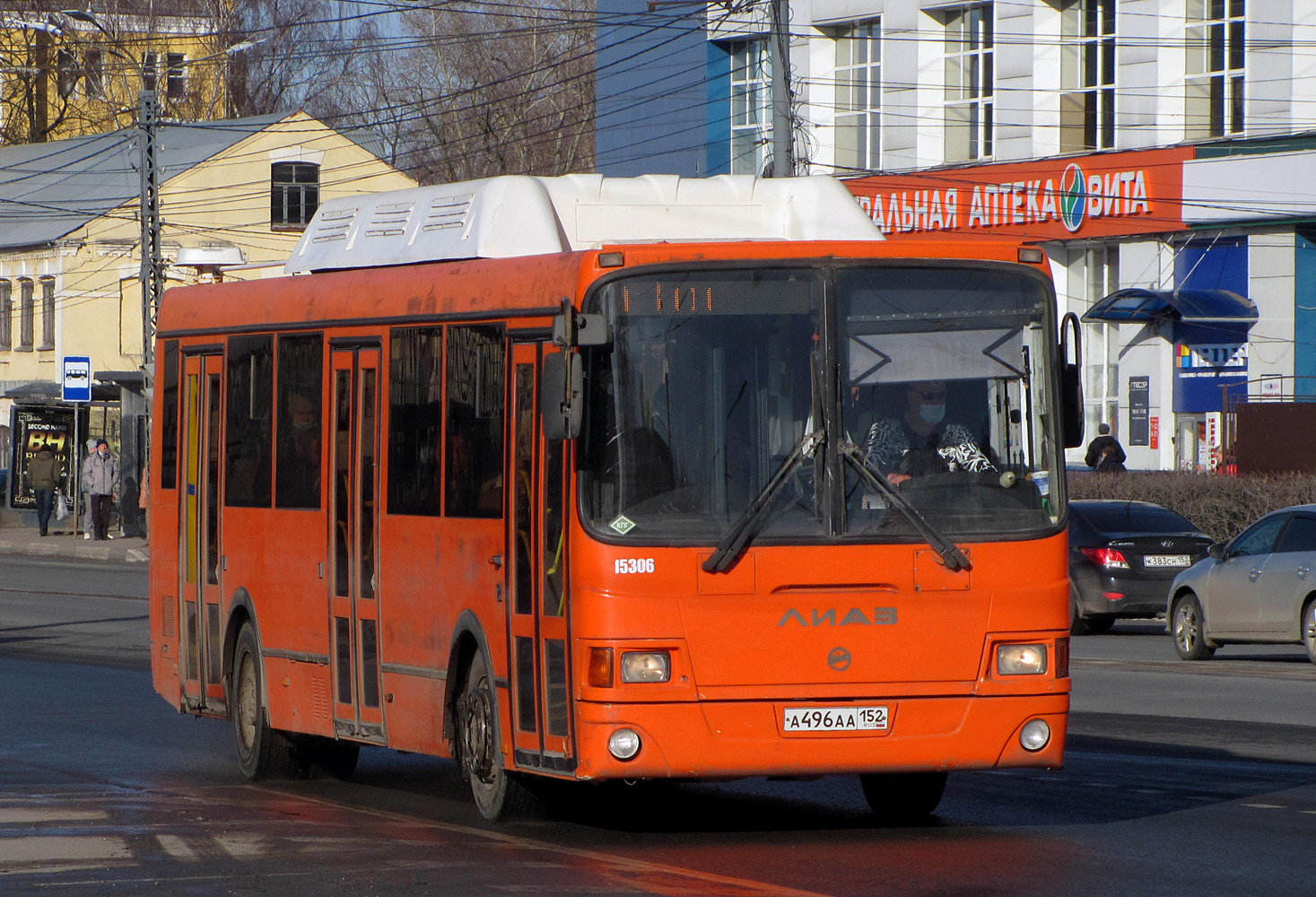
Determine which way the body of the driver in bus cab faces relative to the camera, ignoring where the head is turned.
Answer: toward the camera

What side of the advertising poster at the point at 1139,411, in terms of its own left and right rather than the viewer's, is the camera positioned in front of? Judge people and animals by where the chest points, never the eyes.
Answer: front

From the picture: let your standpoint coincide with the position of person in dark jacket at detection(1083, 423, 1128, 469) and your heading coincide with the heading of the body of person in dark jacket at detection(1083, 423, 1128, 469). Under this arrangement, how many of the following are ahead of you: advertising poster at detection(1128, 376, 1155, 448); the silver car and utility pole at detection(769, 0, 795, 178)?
1

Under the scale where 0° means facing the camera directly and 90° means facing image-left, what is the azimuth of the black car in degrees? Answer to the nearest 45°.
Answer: approximately 135°

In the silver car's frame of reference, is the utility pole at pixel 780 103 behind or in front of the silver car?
in front

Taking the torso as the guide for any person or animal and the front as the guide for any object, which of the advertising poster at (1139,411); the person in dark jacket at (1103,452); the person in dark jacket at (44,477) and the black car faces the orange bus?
the advertising poster

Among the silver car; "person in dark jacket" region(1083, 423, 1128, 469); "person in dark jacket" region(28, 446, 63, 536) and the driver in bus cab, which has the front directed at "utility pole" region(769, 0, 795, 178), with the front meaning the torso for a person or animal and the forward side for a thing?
the silver car

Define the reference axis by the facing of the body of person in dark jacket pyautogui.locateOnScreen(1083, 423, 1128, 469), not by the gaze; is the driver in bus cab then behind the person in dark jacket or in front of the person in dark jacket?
behind

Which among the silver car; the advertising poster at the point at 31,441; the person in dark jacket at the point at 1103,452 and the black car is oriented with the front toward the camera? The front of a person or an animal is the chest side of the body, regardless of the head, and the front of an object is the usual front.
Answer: the advertising poster

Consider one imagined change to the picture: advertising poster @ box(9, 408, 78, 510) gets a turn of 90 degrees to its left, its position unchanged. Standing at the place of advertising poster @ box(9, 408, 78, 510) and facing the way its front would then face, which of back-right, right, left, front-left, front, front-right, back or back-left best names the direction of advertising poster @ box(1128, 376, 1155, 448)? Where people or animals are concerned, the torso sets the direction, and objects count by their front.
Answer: front-right

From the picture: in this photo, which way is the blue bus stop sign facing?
toward the camera

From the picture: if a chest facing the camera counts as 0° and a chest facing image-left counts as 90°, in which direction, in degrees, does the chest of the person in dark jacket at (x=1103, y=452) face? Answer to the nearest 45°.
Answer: approximately 180°

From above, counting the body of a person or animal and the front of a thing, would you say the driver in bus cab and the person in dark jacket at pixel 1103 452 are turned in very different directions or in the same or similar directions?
very different directions

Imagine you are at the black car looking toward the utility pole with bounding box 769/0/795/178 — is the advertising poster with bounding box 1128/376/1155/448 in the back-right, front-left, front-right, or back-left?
front-right

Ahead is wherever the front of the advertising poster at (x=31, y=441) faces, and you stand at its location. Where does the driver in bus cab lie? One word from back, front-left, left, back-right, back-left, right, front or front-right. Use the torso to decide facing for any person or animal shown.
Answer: front
